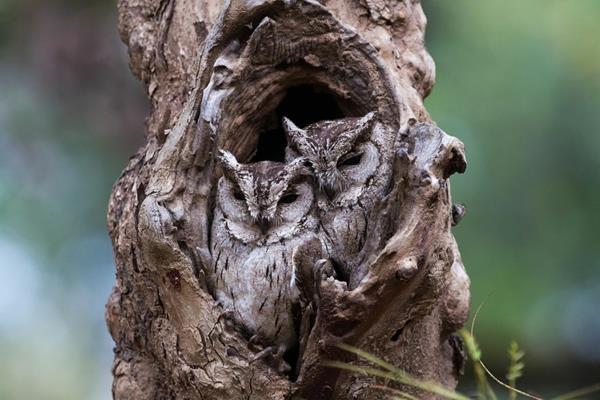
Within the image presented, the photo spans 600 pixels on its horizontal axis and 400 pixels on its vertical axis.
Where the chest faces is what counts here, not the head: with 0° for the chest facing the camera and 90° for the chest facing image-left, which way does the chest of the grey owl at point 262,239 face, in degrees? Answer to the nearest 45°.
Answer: approximately 0°
